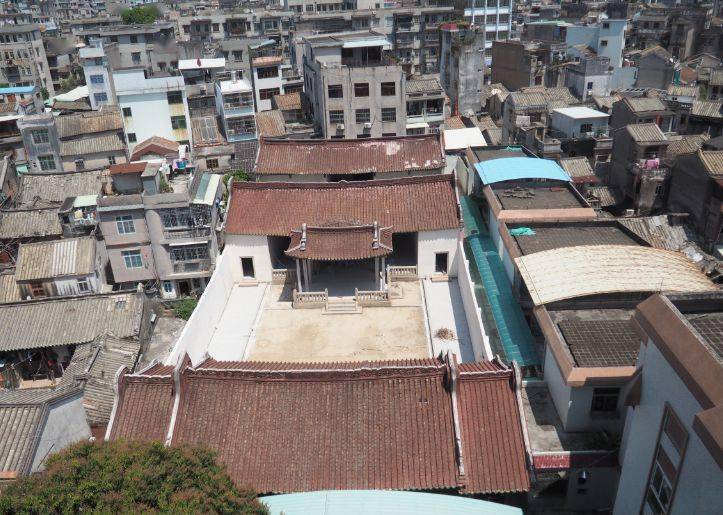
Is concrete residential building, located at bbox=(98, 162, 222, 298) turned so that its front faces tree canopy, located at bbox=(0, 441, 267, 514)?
yes

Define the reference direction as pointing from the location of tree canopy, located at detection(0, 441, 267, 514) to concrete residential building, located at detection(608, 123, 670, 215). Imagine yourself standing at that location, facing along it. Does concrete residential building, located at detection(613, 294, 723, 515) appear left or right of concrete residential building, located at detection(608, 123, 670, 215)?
right

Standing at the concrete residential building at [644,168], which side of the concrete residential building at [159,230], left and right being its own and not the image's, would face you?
left

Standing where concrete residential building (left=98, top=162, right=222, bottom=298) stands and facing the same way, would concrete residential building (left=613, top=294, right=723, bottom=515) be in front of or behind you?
in front

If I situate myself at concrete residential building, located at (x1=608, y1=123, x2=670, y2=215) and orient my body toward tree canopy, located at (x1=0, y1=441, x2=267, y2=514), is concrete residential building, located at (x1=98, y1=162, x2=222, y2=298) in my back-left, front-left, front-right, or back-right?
front-right

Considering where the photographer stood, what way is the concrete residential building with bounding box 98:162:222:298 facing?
facing the viewer

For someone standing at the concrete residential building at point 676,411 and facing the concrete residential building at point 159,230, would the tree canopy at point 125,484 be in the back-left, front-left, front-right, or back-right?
front-left

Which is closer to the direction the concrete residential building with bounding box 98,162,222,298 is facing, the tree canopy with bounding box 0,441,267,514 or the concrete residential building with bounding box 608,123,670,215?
the tree canopy
